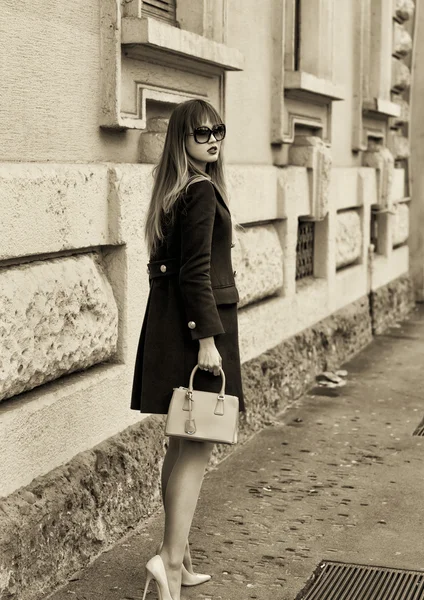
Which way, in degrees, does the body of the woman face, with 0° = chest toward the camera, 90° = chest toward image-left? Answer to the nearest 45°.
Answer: approximately 270°

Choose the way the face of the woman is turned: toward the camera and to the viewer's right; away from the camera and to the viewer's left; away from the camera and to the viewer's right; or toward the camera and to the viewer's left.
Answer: toward the camera and to the viewer's right
